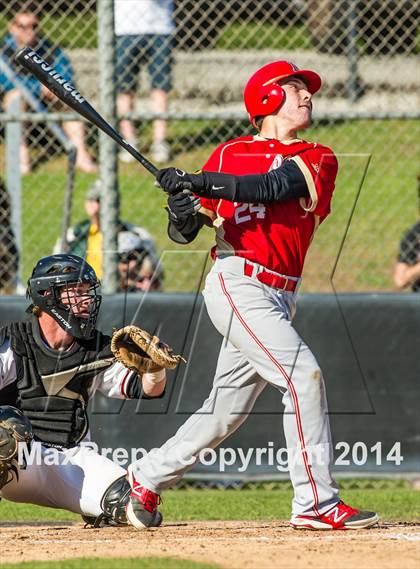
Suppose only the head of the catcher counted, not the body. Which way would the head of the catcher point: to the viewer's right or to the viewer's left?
to the viewer's right

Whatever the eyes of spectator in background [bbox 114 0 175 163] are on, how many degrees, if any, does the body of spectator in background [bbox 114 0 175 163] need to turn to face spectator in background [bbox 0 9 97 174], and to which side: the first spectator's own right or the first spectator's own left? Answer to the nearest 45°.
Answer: approximately 135° to the first spectator's own right

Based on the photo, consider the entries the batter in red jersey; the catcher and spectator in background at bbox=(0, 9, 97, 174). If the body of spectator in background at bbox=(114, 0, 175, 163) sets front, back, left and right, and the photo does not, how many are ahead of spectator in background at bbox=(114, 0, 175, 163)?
2

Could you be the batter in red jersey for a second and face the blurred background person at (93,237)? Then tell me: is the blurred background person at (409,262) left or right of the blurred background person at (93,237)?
right

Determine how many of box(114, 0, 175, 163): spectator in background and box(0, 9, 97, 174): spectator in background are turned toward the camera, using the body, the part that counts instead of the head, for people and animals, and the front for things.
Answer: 2

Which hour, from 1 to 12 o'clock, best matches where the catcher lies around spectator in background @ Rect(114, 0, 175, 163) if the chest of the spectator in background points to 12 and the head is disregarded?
The catcher is roughly at 12 o'clock from the spectator in background.

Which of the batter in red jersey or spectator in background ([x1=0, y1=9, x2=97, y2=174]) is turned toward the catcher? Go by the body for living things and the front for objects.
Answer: the spectator in background

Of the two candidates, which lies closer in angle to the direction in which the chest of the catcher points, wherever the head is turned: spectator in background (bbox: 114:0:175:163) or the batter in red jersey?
the batter in red jersey
